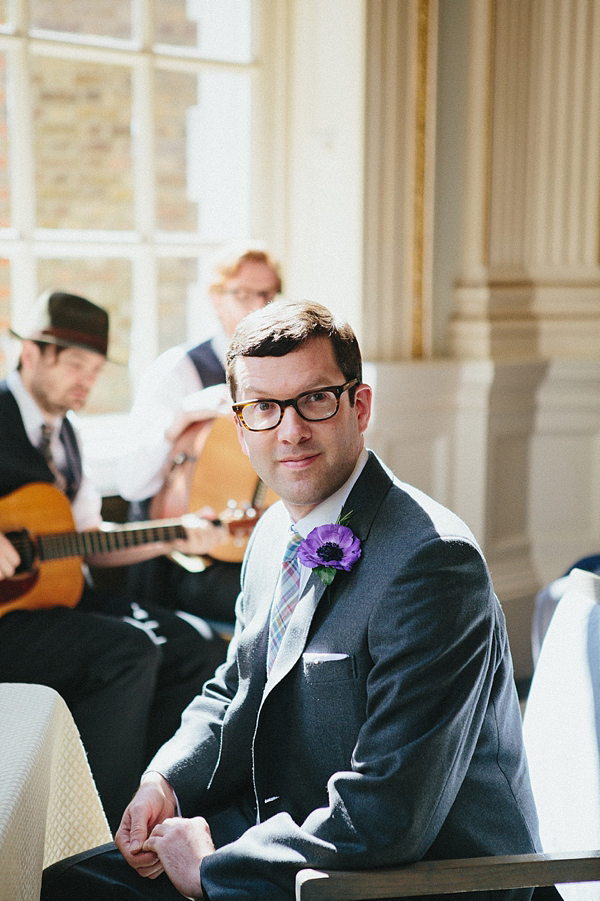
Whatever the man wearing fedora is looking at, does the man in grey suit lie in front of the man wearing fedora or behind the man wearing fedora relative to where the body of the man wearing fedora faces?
in front

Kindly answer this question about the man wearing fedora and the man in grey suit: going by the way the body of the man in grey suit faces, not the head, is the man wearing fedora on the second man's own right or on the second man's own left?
on the second man's own right

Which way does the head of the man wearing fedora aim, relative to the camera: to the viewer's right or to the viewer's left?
to the viewer's right

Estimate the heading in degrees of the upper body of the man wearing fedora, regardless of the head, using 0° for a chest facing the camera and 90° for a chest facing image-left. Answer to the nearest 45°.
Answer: approximately 315°

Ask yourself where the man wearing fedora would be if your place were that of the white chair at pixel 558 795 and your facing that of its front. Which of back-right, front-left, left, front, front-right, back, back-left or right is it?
front-right

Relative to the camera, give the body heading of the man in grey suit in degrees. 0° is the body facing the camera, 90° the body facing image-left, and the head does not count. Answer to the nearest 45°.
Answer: approximately 45°

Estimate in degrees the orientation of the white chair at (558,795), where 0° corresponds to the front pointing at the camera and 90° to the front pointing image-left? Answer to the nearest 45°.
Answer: approximately 90°

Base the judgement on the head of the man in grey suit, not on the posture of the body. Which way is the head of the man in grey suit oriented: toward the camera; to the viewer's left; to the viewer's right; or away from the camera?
toward the camera

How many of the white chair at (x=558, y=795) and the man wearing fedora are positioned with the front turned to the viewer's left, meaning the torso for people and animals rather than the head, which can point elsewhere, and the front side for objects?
1

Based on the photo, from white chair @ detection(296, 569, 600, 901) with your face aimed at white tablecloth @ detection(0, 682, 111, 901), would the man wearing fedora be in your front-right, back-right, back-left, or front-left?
front-right

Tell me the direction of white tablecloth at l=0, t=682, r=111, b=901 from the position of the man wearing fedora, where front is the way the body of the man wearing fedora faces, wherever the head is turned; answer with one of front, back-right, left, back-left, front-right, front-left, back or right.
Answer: front-right
